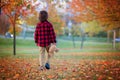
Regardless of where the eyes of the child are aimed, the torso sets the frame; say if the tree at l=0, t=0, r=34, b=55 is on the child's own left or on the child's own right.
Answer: on the child's own left

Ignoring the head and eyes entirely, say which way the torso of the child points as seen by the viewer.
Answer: away from the camera

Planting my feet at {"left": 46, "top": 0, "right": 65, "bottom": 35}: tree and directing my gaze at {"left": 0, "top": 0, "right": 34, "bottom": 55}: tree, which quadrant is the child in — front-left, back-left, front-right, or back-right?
front-left

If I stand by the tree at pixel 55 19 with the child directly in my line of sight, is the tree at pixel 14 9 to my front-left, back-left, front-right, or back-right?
front-right
